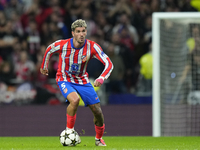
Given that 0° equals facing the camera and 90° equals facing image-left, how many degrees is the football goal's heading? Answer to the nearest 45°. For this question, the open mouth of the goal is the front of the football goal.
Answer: approximately 0°

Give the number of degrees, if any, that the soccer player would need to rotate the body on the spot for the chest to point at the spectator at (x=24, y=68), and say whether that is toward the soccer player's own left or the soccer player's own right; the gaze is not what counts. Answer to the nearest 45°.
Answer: approximately 180°

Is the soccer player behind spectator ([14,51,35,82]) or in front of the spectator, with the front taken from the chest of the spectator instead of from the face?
in front

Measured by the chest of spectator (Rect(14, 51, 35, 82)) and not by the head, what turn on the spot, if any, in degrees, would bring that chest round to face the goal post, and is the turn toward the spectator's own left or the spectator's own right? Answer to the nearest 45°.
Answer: approximately 90° to the spectator's own left

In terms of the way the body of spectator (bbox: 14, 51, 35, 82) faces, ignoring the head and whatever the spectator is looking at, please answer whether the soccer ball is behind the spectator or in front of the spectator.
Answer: in front

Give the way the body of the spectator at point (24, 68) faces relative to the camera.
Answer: toward the camera
